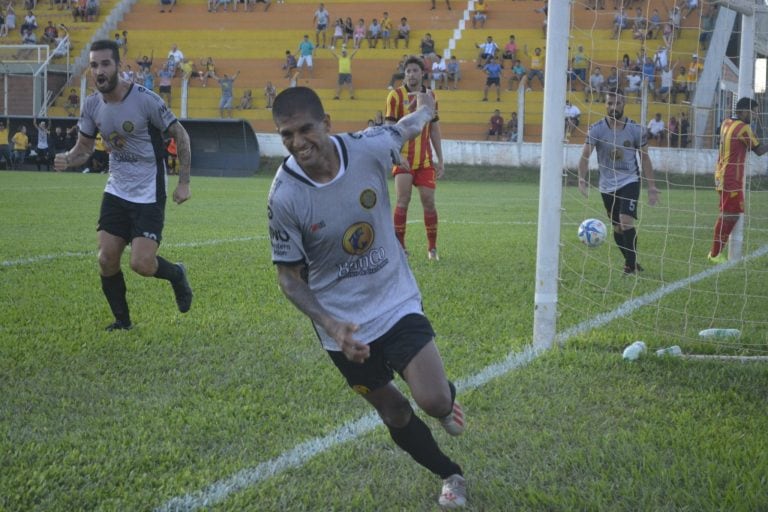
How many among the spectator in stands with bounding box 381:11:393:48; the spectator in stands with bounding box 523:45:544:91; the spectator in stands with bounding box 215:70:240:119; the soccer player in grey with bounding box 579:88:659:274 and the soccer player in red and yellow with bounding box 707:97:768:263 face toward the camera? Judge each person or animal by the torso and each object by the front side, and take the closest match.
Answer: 4

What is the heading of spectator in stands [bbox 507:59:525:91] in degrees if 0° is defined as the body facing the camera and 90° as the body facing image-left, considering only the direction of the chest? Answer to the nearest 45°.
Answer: approximately 45°

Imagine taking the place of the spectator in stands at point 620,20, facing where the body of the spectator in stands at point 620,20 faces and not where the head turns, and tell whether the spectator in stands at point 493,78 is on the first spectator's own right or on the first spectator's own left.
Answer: on the first spectator's own right

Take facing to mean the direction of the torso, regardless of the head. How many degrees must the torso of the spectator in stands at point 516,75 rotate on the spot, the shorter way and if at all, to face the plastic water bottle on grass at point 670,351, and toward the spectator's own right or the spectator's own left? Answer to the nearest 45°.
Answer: approximately 45° to the spectator's own left

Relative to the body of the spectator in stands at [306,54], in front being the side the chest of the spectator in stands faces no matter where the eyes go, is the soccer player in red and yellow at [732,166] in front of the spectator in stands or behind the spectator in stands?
in front

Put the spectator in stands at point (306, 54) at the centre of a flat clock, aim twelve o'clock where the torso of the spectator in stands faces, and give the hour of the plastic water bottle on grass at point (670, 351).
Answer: The plastic water bottle on grass is roughly at 12 o'clock from the spectator in stands.

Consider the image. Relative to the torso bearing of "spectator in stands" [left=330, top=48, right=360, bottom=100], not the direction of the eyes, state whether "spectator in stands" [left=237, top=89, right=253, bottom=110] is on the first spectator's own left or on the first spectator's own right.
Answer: on the first spectator's own right

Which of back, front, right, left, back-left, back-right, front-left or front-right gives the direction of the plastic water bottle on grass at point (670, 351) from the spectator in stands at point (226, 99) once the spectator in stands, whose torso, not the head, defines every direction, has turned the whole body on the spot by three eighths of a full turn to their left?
back-right

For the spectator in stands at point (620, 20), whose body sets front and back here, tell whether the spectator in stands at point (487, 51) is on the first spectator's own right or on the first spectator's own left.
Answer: on the first spectator's own right

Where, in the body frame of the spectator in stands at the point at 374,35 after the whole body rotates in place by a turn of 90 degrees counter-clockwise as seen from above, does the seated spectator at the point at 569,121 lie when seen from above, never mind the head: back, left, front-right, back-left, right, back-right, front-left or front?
right

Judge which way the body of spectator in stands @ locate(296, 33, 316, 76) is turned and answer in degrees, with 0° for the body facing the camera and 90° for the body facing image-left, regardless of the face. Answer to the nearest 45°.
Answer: approximately 0°
